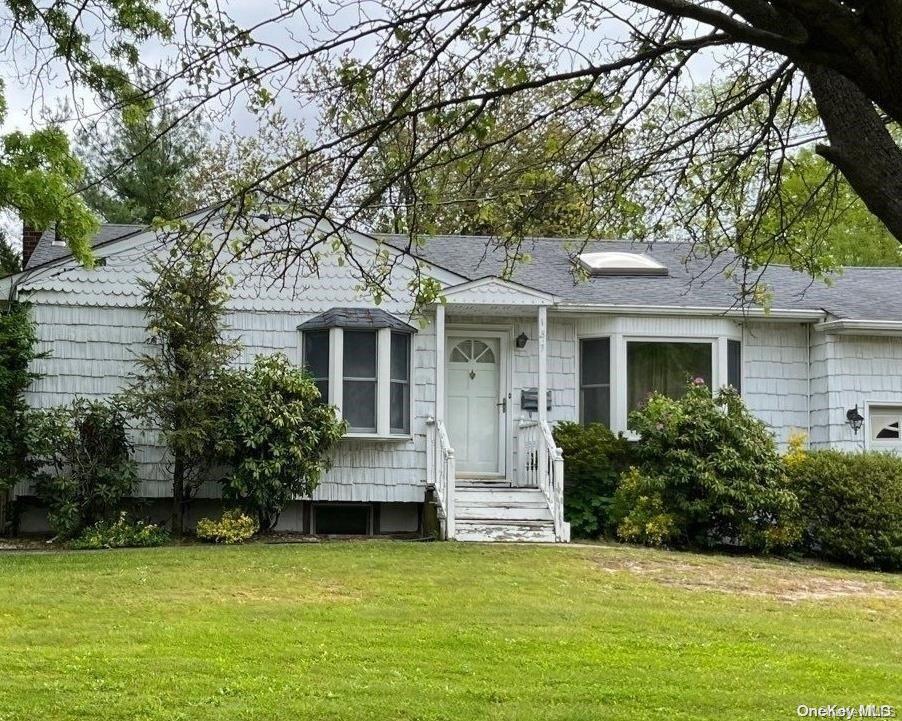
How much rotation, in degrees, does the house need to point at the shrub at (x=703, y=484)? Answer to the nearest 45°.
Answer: approximately 45° to its left

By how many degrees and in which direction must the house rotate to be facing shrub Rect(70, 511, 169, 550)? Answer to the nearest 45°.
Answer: approximately 45° to its right

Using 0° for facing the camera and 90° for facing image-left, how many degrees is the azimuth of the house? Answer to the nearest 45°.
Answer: approximately 0°

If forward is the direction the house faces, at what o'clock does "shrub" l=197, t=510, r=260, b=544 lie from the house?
The shrub is roughly at 2 o'clock from the house.
